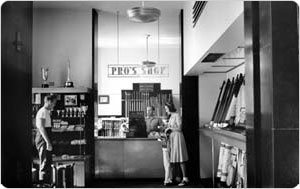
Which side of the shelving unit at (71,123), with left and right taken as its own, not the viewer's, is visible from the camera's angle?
front

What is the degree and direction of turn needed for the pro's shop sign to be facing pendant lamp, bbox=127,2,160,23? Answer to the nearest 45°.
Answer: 0° — it already faces it

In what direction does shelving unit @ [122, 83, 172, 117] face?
toward the camera

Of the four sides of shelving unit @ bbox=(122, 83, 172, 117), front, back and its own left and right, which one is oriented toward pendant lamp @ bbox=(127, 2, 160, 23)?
front

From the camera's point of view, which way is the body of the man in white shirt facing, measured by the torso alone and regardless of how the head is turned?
to the viewer's right

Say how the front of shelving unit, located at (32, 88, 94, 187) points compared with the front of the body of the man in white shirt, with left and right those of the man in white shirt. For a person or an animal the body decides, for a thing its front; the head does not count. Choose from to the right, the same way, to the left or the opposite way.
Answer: to the right

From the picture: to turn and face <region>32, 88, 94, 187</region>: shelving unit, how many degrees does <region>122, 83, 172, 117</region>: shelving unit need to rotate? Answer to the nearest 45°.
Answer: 0° — it already faces it

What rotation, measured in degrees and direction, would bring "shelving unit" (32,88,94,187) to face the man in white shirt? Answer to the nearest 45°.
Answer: approximately 45° to its right

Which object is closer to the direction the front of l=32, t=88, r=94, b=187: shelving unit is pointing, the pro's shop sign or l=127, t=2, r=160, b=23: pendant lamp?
the pendant lamp

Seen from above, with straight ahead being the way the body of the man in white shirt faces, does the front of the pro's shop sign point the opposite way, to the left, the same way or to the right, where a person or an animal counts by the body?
to the right

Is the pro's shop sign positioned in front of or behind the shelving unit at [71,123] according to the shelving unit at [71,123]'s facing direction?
behind

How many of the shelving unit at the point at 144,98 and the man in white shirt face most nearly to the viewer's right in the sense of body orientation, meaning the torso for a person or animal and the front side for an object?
1

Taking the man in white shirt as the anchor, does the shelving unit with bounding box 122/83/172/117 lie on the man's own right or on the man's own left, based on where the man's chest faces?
on the man's own left
